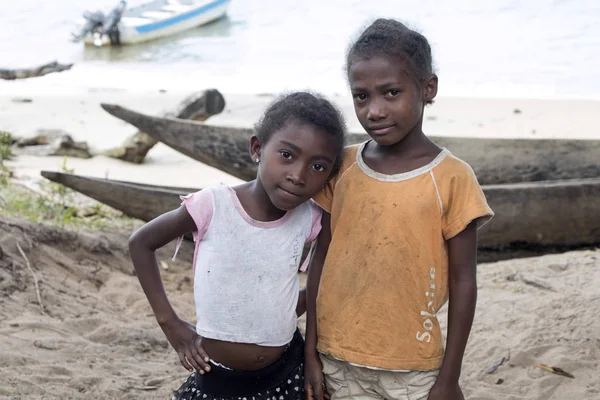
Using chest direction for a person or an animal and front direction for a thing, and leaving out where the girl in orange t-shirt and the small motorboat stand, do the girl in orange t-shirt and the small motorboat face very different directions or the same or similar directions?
very different directions

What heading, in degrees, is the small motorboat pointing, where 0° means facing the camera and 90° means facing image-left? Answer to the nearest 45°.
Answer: approximately 225°

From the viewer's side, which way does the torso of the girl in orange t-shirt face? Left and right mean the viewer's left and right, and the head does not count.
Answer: facing the viewer and to the left of the viewer

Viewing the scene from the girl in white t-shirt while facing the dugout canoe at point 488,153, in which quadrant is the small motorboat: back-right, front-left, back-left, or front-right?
front-left

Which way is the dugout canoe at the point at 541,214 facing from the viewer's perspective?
to the viewer's left

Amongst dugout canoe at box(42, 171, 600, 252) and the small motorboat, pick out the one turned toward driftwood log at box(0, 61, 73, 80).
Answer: the dugout canoe

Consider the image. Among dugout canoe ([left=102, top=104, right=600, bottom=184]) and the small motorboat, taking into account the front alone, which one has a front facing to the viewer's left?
the dugout canoe

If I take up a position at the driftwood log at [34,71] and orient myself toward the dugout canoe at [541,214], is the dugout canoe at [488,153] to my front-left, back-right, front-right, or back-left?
front-left

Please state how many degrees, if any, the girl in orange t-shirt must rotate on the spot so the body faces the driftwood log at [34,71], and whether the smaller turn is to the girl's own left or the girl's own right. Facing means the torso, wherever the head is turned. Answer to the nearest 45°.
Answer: approximately 90° to the girl's own right

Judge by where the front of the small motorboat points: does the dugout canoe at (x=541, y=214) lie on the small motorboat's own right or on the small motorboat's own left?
on the small motorboat's own right

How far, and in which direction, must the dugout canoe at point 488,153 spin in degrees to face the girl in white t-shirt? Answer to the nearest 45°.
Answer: approximately 90° to its left

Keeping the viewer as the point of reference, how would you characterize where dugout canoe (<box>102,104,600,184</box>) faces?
facing to the left of the viewer

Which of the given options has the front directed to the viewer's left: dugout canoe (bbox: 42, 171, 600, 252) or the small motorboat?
the dugout canoe

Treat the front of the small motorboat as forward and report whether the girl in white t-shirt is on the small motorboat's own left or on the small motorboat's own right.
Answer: on the small motorboat's own right
